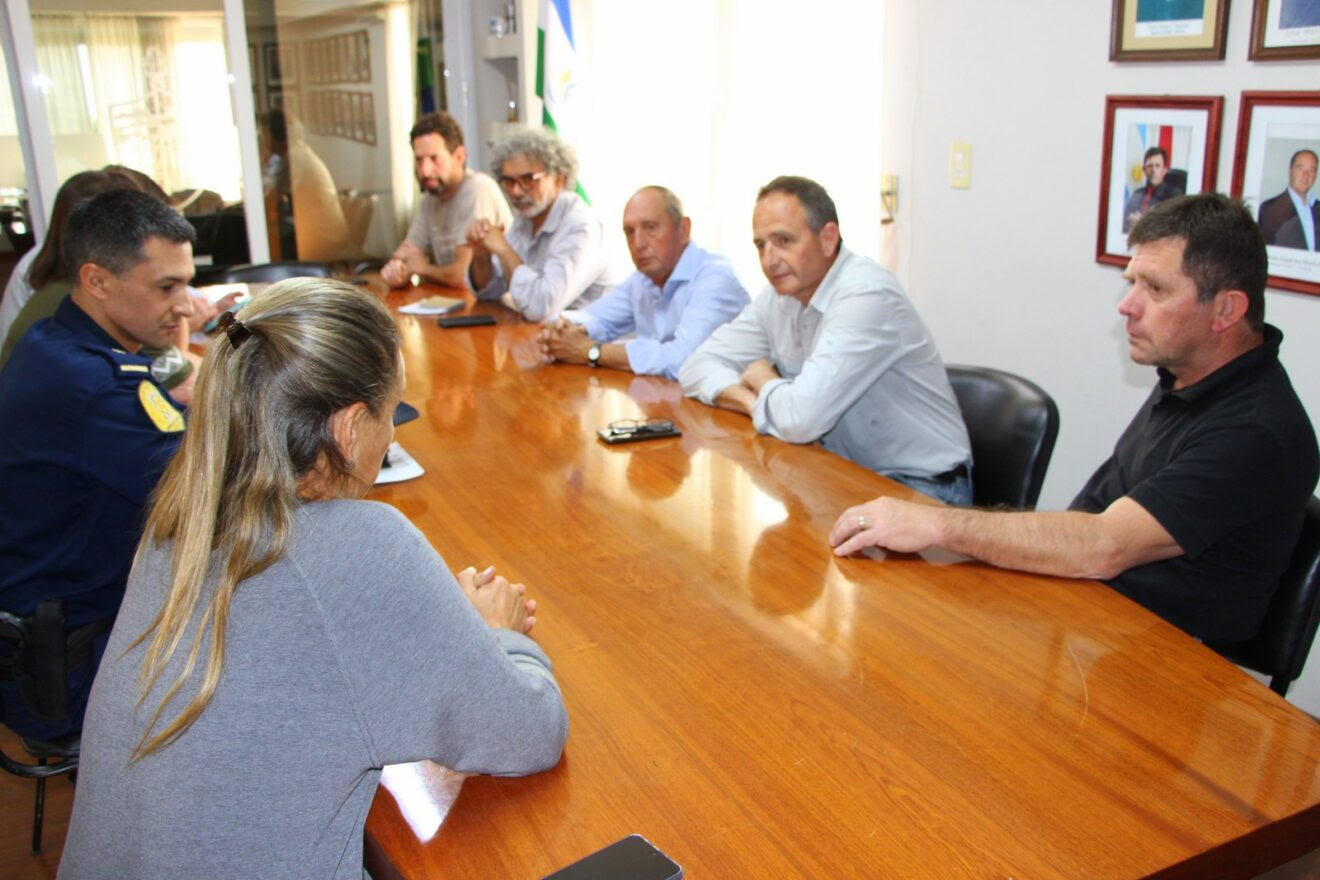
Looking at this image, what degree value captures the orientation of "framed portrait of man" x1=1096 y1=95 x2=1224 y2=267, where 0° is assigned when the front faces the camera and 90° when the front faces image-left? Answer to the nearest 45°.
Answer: approximately 45°

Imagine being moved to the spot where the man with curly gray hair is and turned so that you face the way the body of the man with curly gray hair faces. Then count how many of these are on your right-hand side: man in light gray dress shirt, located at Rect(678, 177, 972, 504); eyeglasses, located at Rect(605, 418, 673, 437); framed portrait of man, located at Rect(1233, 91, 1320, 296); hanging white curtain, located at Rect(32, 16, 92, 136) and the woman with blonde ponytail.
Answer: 1

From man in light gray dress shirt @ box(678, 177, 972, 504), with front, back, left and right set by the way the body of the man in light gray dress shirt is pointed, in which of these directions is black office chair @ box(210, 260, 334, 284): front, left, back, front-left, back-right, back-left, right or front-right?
right

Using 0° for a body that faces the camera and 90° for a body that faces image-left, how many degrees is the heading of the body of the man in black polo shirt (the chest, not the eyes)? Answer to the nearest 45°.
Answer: approximately 90°

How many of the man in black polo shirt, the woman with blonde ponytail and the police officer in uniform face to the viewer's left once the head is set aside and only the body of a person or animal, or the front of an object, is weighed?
1

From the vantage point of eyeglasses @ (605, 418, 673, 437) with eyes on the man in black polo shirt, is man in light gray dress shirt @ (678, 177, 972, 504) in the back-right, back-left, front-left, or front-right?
front-left

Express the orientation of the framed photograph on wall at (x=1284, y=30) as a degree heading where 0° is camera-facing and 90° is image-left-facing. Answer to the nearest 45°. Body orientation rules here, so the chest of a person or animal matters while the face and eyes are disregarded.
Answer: approximately 45°

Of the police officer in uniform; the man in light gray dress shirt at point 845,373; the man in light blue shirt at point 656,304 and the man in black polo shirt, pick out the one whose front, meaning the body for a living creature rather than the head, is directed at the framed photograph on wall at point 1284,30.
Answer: the police officer in uniform

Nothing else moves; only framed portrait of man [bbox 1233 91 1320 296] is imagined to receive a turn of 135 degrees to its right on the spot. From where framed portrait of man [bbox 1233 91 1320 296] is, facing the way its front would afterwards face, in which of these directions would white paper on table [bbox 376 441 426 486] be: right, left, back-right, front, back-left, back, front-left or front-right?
back-left

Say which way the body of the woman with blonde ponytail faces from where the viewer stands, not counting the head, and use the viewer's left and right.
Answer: facing away from the viewer and to the right of the viewer

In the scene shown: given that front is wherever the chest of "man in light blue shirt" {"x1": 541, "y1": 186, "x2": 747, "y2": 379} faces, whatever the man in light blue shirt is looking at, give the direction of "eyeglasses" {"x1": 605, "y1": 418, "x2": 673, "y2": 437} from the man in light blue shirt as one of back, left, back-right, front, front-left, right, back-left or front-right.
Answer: front-left

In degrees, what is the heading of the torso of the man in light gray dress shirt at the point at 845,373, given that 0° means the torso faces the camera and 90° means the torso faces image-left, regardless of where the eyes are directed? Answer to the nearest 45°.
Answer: approximately 45°

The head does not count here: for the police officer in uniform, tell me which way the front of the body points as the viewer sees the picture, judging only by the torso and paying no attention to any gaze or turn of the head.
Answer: to the viewer's right
